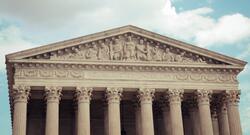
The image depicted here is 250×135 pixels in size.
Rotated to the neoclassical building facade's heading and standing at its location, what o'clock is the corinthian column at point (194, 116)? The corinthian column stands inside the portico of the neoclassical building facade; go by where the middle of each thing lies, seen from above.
The corinthian column is roughly at 8 o'clock from the neoclassical building facade.

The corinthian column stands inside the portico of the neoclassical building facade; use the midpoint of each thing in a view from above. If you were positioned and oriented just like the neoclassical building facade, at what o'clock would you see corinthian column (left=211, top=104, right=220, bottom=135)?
The corinthian column is roughly at 8 o'clock from the neoclassical building facade.

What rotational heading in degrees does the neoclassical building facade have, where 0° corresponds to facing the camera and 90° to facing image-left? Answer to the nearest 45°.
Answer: approximately 0°
